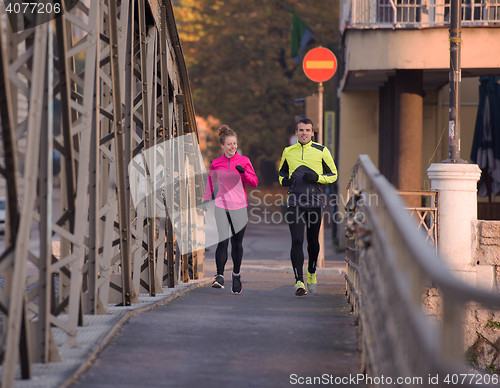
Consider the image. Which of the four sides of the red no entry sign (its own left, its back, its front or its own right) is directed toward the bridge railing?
front

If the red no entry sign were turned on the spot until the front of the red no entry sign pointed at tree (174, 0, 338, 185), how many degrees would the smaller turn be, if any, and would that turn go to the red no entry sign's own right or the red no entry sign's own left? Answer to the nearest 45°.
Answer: approximately 180°

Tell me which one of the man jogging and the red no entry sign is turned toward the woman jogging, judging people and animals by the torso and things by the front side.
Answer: the red no entry sign

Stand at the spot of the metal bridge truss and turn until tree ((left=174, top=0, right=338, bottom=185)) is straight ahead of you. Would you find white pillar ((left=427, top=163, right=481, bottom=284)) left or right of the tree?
right

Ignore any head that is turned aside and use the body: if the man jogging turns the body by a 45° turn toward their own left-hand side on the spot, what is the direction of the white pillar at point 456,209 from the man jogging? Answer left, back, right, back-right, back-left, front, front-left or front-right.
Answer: left

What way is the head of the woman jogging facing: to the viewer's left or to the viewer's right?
to the viewer's right

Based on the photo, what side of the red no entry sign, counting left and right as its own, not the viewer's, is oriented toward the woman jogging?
front

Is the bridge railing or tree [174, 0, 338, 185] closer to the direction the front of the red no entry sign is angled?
the bridge railing

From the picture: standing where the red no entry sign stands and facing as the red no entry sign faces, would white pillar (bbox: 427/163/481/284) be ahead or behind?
ahead
